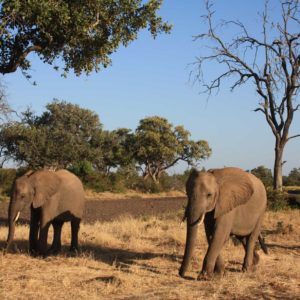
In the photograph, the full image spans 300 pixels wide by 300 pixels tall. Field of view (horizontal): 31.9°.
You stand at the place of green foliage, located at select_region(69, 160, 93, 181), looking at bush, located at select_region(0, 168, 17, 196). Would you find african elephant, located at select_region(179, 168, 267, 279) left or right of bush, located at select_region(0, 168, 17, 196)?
left

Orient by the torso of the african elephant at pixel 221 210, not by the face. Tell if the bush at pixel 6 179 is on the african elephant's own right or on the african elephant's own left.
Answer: on the african elephant's own right

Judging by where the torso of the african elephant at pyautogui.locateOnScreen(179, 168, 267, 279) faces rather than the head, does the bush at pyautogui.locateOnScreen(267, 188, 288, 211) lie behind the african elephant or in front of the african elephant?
behind

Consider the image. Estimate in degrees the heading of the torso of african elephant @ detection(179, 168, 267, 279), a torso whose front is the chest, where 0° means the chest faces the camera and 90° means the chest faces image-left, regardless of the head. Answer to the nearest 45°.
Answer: approximately 45°

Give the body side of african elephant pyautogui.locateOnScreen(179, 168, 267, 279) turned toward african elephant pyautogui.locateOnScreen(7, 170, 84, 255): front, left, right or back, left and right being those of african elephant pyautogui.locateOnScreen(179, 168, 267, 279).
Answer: right

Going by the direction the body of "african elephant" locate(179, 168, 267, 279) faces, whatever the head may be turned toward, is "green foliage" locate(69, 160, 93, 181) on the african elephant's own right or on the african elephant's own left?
on the african elephant's own right
